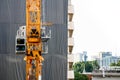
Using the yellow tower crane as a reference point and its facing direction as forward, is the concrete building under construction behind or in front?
behind

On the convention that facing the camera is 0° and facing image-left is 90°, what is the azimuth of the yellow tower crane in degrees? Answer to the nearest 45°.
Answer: approximately 0°
